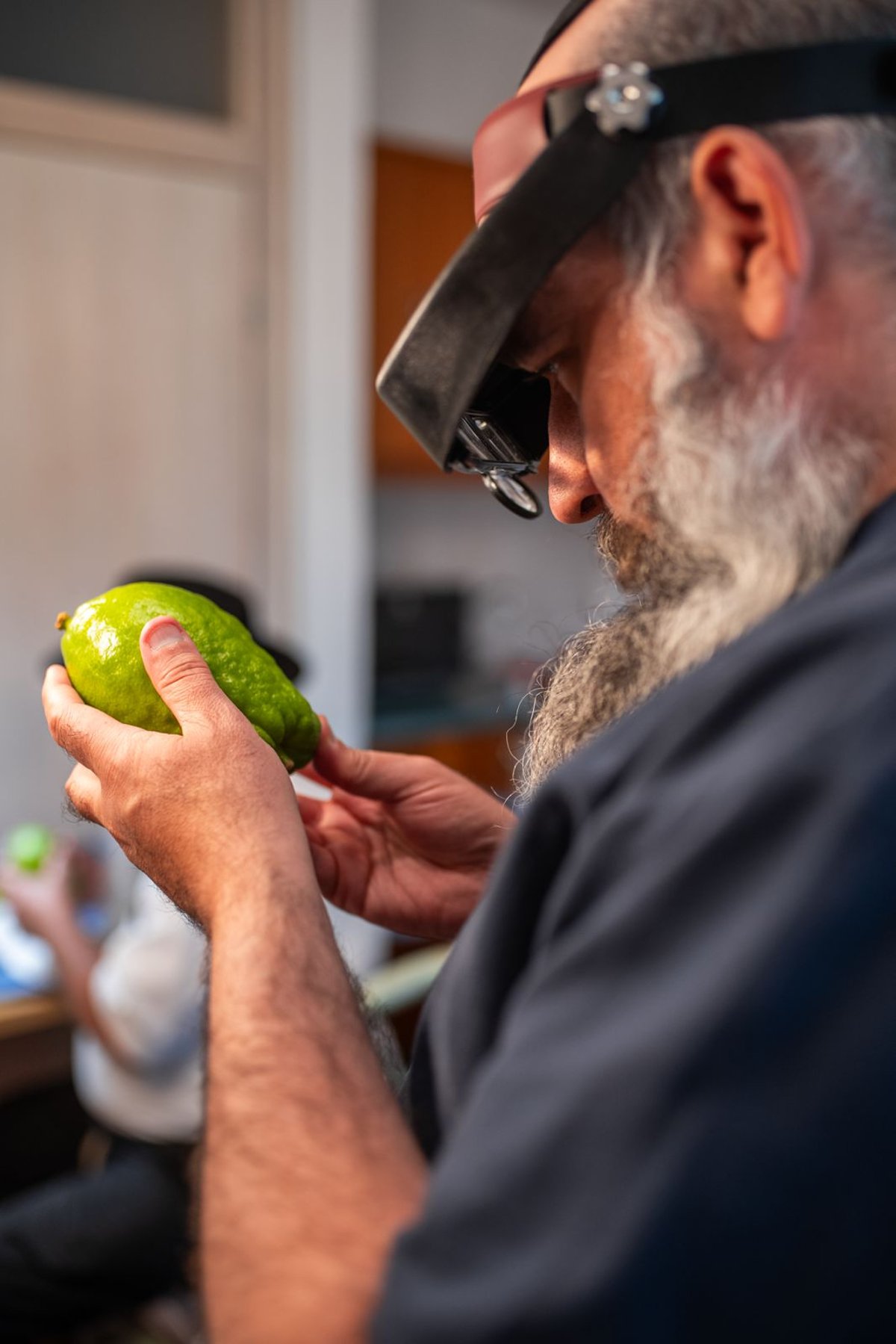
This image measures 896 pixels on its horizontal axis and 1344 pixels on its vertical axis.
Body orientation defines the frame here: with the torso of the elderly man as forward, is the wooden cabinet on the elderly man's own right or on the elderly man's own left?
on the elderly man's own right

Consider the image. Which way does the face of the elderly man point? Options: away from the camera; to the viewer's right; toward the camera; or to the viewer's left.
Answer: to the viewer's left

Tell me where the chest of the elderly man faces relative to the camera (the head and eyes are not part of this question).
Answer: to the viewer's left
